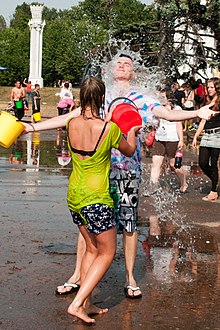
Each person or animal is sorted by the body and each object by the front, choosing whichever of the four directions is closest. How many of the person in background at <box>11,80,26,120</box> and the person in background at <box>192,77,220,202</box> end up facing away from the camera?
0

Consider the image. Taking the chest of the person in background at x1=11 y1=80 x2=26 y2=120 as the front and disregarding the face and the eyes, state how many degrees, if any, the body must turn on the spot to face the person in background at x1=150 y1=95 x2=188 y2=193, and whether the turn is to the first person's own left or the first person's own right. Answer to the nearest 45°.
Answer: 0° — they already face them

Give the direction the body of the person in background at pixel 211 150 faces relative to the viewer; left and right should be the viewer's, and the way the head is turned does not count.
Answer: facing the viewer and to the left of the viewer

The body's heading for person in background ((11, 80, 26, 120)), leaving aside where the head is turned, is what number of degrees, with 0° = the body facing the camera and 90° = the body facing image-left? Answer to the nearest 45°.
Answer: approximately 0°

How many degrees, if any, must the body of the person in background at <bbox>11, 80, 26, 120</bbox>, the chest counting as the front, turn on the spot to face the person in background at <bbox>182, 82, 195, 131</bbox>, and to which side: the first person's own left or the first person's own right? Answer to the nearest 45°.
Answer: approximately 45° to the first person's own left

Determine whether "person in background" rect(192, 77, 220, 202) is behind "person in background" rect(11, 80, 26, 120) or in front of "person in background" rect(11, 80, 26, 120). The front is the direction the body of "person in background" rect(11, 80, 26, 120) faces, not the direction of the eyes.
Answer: in front

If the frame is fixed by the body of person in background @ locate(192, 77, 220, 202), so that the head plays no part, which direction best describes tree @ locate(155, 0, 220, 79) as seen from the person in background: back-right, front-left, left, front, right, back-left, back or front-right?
back-right

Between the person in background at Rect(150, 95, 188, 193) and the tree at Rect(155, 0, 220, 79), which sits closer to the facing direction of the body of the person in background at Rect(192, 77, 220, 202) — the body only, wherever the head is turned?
the person in background

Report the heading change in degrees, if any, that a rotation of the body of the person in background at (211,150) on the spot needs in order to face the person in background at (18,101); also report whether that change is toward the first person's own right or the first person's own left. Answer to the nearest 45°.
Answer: approximately 90° to the first person's own right
